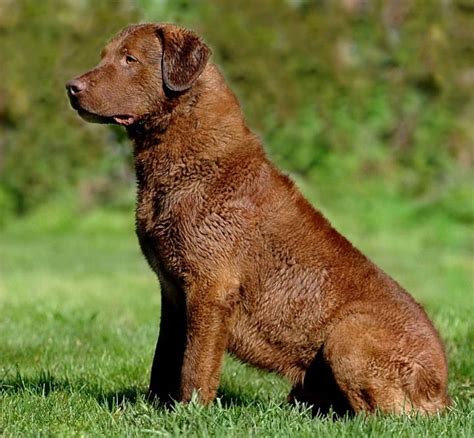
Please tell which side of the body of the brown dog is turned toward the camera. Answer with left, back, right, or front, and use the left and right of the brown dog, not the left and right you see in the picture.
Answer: left
